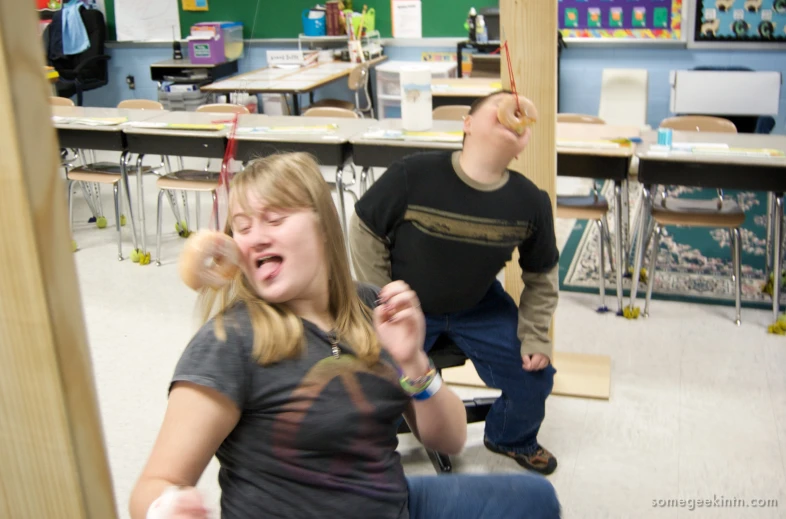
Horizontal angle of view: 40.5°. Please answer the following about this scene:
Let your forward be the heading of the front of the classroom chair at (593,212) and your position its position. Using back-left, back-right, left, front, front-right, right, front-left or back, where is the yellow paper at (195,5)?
back-right

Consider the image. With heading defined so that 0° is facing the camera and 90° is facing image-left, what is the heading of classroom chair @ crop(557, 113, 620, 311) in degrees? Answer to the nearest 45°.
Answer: approximately 0°

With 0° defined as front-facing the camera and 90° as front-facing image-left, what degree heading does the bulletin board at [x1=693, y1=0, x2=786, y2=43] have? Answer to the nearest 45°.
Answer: approximately 0°

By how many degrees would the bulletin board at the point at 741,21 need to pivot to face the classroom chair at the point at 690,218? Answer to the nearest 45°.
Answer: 0° — it already faces it
